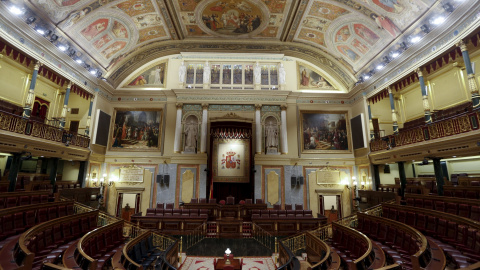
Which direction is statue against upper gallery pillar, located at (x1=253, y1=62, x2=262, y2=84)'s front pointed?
toward the camera

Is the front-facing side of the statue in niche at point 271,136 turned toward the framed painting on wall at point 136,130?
no

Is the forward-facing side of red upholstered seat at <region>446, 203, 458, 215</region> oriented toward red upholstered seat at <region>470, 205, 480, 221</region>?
no

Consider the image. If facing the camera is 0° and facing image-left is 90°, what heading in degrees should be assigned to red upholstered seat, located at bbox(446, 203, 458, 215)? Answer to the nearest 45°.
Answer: approximately 45°

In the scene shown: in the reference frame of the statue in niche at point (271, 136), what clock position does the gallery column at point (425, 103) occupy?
The gallery column is roughly at 10 o'clock from the statue in niche.

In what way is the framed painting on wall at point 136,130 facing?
toward the camera

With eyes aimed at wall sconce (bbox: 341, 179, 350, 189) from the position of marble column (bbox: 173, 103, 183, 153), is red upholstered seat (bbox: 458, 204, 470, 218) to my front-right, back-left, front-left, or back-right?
front-right

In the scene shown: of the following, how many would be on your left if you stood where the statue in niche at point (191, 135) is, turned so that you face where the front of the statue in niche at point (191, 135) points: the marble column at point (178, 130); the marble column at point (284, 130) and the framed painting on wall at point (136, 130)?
1

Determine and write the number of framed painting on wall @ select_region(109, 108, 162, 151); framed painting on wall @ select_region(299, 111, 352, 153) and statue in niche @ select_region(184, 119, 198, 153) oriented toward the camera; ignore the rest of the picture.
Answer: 3

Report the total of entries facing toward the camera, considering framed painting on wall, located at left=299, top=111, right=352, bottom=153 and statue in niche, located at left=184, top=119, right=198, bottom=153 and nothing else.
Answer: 2

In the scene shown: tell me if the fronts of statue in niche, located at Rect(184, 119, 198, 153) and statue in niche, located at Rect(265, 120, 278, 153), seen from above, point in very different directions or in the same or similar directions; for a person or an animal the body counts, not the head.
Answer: same or similar directions

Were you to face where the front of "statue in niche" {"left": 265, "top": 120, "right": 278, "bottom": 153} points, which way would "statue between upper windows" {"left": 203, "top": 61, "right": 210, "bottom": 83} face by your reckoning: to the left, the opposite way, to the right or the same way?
the same way

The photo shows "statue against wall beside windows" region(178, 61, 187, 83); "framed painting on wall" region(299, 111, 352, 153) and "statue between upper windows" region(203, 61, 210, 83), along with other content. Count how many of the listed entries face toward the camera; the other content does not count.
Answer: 3

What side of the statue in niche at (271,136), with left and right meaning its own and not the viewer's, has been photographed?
front

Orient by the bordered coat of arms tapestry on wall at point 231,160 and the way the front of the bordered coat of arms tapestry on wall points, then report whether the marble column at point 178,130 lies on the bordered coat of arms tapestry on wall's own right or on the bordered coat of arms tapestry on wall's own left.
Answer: on the bordered coat of arms tapestry on wall's own right

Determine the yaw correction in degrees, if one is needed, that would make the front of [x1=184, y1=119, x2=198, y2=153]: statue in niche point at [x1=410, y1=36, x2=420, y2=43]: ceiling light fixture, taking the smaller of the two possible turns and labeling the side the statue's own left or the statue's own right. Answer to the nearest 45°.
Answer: approximately 45° to the statue's own left

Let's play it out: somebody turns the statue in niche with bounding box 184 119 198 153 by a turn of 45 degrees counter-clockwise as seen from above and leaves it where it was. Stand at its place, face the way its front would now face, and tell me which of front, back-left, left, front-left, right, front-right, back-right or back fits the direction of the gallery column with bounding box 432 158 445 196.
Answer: front

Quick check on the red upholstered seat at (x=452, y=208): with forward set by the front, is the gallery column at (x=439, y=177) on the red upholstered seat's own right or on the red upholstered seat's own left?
on the red upholstered seat's own right

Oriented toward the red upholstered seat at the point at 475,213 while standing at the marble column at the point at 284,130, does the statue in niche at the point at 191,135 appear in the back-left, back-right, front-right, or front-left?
back-right

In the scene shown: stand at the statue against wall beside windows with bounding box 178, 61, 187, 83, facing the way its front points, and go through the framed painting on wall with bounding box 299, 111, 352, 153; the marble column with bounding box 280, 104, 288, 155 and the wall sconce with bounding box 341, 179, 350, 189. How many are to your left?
3
